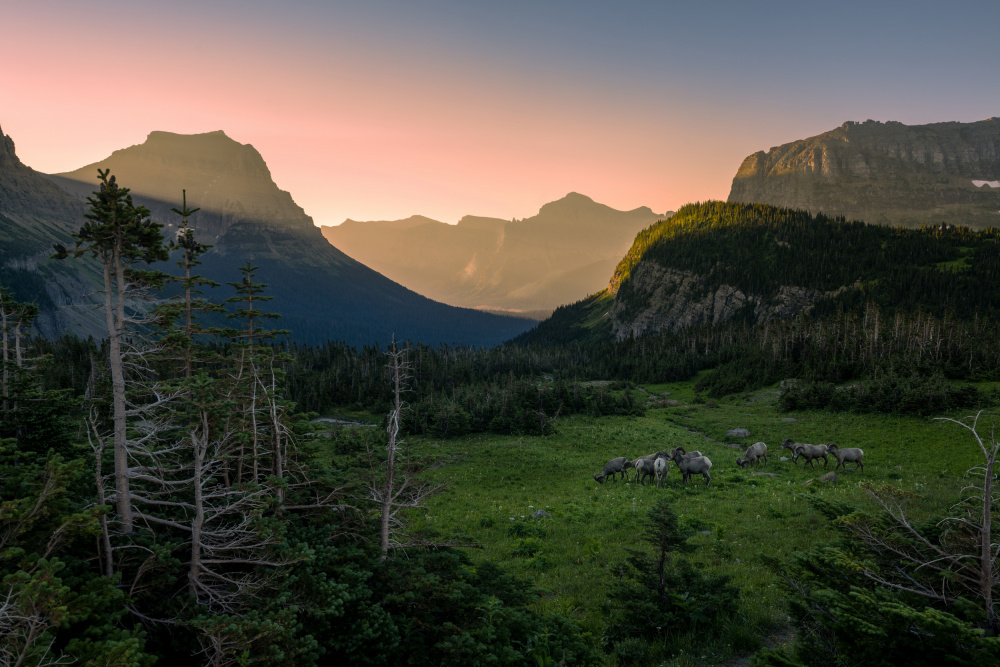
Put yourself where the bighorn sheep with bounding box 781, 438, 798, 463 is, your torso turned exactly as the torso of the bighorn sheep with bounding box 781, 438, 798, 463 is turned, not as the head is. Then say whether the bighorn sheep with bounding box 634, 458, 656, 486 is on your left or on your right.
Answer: on your left

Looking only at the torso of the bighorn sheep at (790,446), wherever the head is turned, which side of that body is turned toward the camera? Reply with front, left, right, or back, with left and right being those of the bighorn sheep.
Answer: left

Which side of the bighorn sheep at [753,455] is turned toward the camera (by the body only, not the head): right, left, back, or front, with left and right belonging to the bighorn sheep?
left

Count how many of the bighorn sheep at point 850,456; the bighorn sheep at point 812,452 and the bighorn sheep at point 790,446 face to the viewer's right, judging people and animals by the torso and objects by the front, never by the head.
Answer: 0

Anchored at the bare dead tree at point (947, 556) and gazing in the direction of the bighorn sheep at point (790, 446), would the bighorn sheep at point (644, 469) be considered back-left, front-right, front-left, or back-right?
front-left

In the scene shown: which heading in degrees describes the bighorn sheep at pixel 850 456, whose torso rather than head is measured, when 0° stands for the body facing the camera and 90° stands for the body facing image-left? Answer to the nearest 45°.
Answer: approximately 90°

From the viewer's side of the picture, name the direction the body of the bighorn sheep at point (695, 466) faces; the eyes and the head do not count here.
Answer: to the viewer's left

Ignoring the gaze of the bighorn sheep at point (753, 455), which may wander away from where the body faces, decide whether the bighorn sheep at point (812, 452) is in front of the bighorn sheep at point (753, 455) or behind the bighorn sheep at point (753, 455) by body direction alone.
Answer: behind

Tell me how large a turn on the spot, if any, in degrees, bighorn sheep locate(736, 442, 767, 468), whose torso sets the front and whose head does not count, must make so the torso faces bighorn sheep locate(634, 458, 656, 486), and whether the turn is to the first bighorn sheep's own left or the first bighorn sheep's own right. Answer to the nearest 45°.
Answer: approximately 45° to the first bighorn sheep's own left

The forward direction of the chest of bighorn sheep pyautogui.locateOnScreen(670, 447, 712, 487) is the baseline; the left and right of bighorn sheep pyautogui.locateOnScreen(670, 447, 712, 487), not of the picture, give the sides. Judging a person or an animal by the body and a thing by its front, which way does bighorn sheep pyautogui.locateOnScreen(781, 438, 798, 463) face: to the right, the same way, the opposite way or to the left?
the same way

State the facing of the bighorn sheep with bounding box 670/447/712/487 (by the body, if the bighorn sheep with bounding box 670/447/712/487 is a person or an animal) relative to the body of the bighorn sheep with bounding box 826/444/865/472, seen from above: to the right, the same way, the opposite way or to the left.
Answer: the same way

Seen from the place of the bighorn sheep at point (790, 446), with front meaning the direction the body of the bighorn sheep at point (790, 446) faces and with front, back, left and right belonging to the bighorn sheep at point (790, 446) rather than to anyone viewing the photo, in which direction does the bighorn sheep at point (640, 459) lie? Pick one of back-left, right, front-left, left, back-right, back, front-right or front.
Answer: front-left

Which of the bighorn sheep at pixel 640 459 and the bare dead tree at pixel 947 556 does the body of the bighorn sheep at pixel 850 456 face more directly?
the bighorn sheep

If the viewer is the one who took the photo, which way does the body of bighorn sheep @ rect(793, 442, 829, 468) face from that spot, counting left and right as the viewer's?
facing to the left of the viewer

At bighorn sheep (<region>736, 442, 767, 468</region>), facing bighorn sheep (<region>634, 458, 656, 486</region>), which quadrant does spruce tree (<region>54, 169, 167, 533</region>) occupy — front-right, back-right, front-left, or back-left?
front-left
